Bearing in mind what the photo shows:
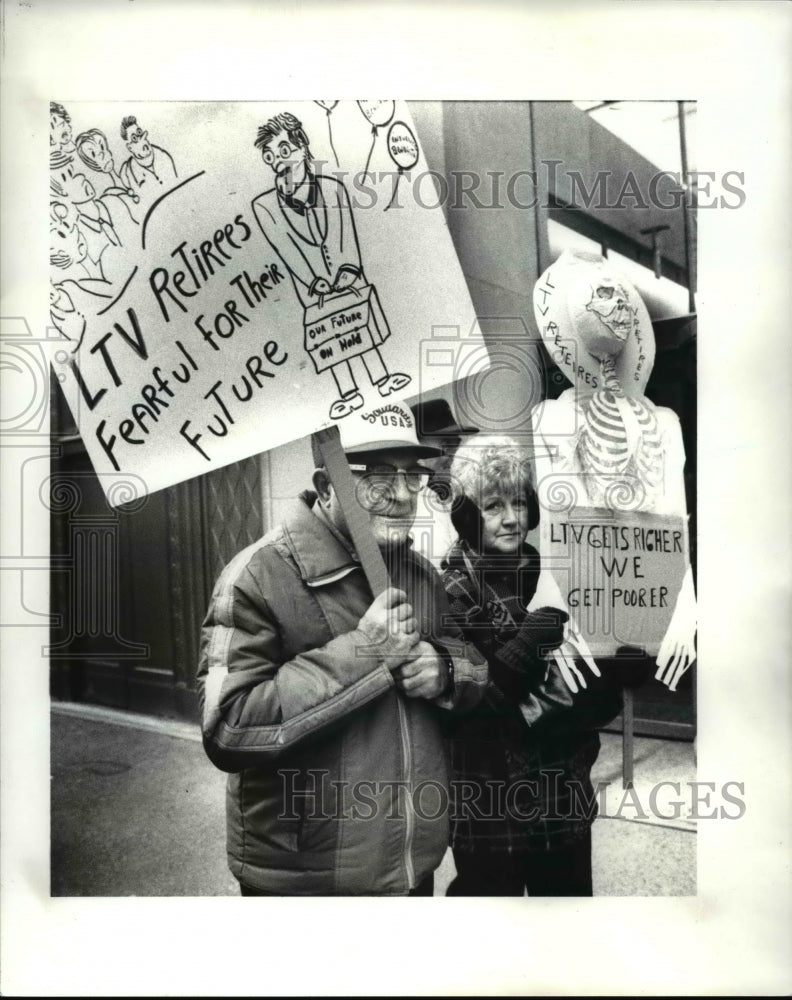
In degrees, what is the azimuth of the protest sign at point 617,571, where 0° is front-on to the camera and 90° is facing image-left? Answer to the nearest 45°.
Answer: approximately 0°

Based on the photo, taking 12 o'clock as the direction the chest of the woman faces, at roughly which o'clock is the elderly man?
The elderly man is roughly at 4 o'clock from the woman.

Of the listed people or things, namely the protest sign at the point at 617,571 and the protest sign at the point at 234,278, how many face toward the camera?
2

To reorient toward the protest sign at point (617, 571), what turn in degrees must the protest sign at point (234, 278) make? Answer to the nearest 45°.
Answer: approximately 90° to its left

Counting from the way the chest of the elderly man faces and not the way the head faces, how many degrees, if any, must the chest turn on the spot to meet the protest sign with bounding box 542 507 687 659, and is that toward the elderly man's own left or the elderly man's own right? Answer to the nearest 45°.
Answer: approximately 45° to the elderly man's own left

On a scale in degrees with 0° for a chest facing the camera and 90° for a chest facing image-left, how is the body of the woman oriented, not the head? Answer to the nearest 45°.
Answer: approximately 315°

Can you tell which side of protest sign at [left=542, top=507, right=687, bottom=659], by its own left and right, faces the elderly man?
right
